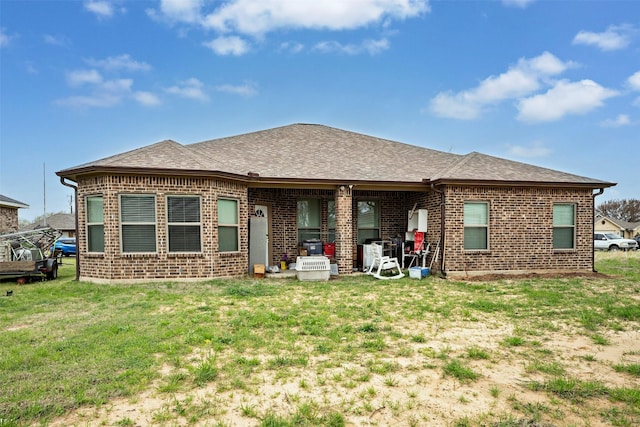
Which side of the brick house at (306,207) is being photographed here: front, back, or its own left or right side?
back

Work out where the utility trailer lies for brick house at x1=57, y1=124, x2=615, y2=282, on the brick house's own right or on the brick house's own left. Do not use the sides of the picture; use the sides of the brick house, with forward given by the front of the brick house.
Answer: on the brick house's own left
